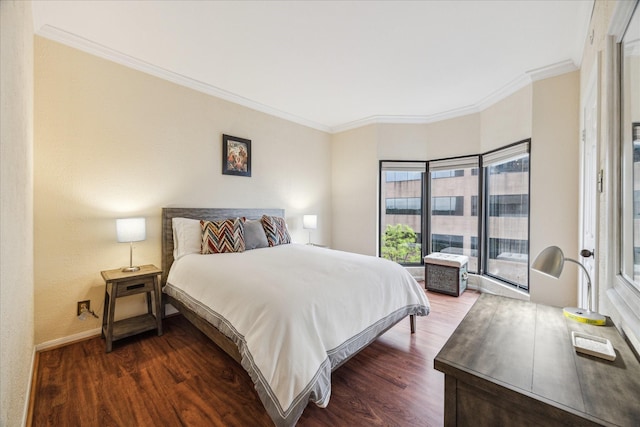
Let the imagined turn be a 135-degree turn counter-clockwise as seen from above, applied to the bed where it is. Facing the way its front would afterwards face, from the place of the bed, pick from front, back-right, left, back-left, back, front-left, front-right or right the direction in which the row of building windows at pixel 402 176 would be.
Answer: front-right

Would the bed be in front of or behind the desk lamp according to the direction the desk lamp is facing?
in front

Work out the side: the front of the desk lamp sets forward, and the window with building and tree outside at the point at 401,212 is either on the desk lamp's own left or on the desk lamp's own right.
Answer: on the desk lamp's own right

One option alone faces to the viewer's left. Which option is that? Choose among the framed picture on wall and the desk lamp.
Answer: the desk lamp

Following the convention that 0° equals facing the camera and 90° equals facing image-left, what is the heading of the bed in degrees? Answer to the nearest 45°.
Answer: approximately 315°

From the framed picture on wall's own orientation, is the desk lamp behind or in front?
in front

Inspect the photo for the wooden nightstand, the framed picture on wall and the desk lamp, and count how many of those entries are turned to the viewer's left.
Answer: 1

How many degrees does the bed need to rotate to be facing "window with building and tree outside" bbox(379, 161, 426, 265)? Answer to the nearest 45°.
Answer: approximately 90° to its left

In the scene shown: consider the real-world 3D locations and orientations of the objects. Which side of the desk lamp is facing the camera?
left

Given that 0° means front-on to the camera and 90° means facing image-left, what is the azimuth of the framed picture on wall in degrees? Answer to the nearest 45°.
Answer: approximately 315°
